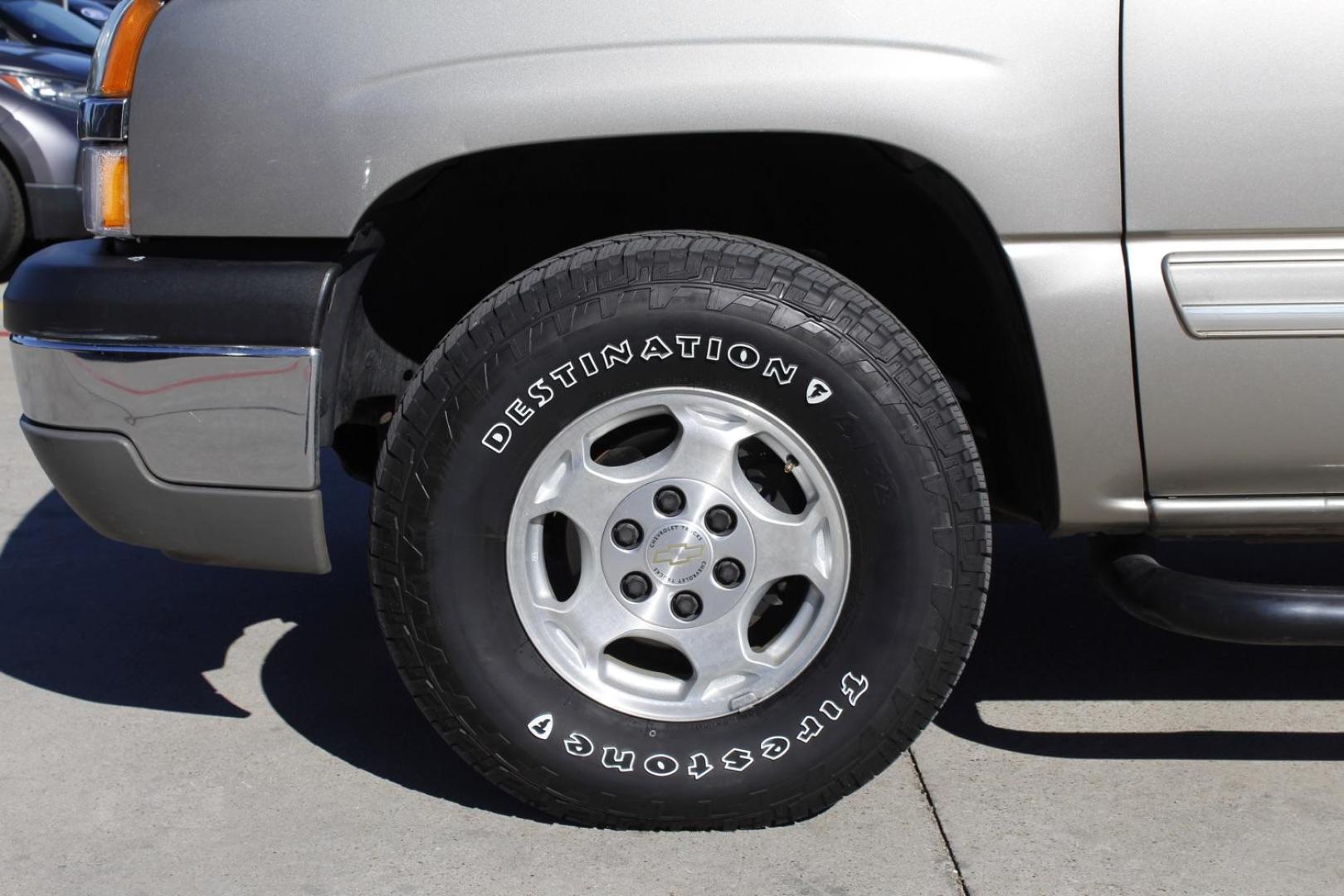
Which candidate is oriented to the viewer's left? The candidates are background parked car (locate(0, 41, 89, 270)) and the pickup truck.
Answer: the pickup truck

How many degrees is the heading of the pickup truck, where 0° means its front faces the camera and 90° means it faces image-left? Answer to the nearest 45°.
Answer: approximately 90°

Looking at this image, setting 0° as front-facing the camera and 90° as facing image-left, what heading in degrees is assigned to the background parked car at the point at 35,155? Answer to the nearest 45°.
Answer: approximately 315°

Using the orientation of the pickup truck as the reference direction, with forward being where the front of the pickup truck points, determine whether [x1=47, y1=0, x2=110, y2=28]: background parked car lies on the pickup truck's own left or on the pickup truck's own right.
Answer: on the pickup truck's own right

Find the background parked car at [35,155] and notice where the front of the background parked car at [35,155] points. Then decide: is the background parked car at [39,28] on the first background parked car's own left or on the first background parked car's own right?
on the first background parked car's own left

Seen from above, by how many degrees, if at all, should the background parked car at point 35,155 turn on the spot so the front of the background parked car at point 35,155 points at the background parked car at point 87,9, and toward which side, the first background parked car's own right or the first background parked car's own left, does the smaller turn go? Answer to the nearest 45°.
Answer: approximately 135° to the first background parked car's own left

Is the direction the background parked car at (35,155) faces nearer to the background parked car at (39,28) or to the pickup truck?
the pickup truck

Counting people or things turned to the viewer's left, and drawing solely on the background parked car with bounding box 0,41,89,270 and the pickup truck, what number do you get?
1
